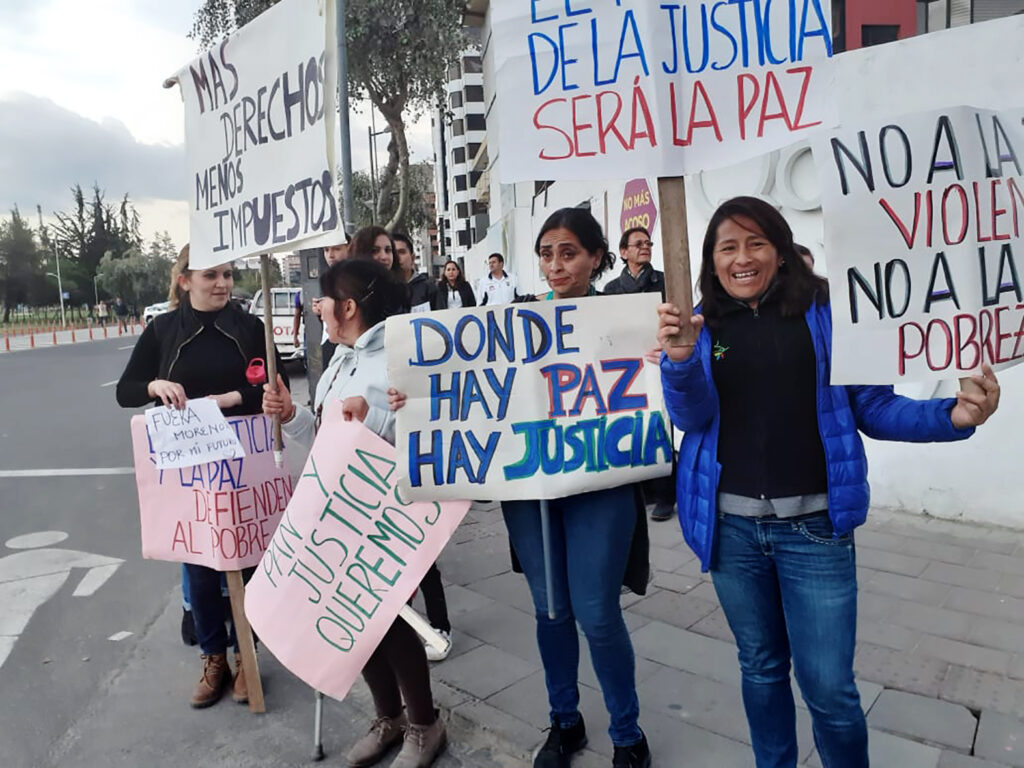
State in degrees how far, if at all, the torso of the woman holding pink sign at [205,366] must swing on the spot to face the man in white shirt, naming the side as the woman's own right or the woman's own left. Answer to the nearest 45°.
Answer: approximately 135° to the woman's own left

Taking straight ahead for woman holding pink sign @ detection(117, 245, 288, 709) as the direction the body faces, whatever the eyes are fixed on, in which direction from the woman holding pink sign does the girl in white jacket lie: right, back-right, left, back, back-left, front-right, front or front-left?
front-left

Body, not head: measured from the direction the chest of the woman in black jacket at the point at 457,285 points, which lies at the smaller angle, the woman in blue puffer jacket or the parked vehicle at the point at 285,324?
the woman in blue puffer jacket

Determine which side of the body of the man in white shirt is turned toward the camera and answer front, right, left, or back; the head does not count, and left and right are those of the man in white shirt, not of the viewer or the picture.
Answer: front

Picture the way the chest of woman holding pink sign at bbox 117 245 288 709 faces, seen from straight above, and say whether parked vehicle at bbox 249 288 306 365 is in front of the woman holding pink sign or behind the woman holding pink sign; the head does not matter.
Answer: behind

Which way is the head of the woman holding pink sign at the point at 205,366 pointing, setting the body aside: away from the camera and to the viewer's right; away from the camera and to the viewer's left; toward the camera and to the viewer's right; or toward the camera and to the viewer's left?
toward the camera and to the viewer's right

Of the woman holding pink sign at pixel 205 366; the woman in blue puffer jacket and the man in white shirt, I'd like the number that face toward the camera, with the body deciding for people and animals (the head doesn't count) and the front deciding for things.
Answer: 3

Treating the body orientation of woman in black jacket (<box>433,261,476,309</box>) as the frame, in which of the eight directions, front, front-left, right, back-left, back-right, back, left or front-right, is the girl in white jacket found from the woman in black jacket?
front

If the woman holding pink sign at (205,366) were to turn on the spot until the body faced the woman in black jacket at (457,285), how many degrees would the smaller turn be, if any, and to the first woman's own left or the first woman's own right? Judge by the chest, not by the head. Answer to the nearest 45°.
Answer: approximately 135° to the first woman's own left

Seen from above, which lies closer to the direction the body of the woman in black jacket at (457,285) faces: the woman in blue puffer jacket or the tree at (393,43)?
the woman in blue puffer jacket

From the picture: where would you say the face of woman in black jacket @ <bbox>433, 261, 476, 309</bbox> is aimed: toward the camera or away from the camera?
toward the camera

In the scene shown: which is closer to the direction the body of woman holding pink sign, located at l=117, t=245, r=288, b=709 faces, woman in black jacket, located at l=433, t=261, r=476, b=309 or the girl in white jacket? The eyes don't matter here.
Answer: the girl in white jacket

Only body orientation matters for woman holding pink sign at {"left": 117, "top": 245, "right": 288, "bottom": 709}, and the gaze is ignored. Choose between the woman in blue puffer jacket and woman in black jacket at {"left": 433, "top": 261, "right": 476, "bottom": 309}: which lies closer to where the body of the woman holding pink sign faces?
the woman in blue puffer jacket

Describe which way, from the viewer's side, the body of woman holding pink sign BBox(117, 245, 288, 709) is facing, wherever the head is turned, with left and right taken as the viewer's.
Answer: facing the viewer

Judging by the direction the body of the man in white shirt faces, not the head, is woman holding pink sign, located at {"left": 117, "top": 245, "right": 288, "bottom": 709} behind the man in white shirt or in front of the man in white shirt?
in front

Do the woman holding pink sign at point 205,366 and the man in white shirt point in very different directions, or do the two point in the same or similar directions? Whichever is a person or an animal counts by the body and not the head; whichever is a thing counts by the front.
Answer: same or similar directions
